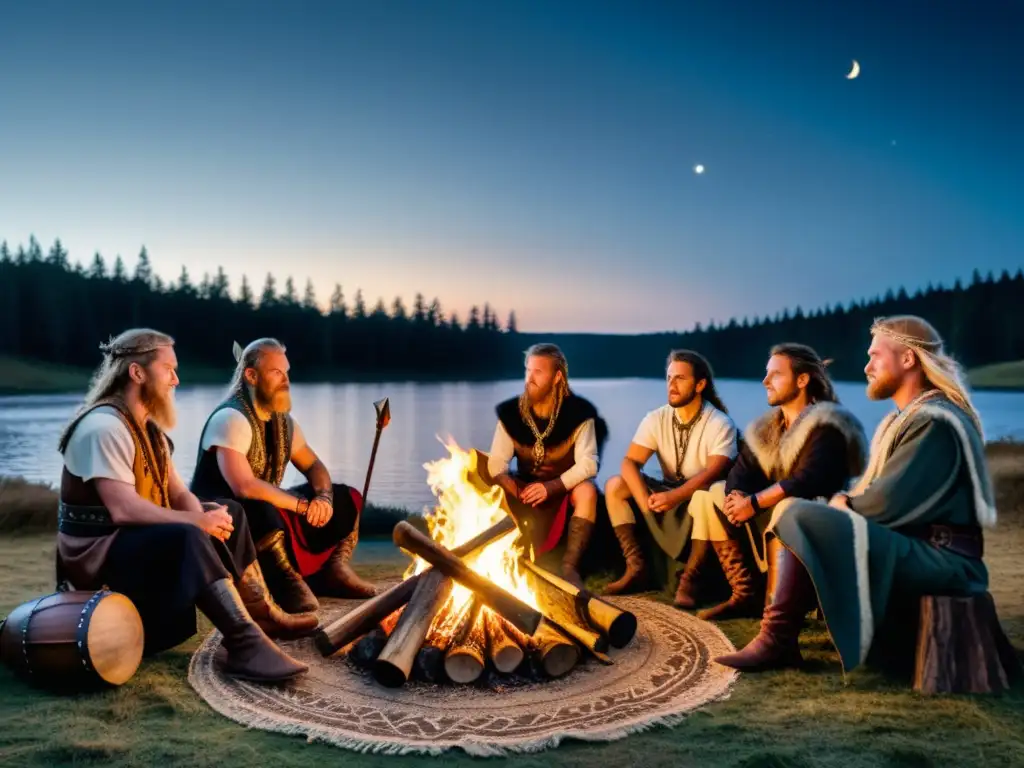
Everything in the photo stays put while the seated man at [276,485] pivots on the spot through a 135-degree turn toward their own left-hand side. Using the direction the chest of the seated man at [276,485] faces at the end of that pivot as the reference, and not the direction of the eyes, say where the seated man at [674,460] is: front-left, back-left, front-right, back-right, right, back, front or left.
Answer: right

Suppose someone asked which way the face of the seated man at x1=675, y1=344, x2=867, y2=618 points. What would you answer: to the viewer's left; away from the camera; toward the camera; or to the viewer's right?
to the viewer's left

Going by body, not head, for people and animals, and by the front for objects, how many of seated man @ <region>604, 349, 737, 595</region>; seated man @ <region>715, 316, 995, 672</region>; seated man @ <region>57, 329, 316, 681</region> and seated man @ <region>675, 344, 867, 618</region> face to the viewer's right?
1

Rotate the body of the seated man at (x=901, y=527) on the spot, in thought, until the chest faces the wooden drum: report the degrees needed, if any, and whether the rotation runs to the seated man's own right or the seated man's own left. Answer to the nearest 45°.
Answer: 0° — they already face it

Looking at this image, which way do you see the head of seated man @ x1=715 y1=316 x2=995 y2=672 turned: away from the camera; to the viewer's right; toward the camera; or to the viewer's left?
to the viewer's left

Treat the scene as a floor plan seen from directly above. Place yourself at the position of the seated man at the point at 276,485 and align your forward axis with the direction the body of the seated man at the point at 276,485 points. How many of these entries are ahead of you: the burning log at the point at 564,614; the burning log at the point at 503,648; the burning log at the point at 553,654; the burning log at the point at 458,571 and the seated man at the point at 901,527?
5

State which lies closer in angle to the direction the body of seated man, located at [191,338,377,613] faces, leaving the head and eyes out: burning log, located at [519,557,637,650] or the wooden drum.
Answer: the burning log

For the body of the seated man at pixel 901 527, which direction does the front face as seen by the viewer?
to the viewer's left

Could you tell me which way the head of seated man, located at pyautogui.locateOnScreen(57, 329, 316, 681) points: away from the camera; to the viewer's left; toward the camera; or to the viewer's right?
to the viewer's right

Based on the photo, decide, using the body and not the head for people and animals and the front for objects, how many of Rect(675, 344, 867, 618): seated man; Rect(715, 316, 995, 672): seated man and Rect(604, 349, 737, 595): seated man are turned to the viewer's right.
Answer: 0

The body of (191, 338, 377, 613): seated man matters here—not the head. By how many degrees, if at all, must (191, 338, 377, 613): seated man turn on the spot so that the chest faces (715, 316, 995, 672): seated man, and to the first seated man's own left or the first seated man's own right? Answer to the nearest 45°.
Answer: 0° — they already face them

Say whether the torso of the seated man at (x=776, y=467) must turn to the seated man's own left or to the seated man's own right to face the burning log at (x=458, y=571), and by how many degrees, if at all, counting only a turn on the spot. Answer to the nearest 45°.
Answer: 0° — they already face it

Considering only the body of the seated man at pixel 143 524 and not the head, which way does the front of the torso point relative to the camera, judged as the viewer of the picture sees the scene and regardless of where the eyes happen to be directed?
to the viewer's right

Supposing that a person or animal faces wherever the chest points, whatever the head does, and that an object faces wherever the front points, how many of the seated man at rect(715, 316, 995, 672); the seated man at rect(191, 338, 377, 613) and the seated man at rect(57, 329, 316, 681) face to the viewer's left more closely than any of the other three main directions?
1

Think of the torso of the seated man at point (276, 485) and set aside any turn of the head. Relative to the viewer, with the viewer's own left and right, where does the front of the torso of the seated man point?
facing the viewer and to the right of the viewer
